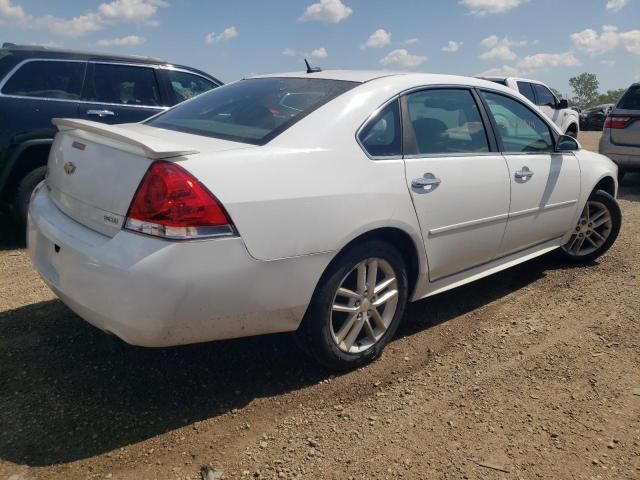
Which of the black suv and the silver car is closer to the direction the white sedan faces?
the silver car

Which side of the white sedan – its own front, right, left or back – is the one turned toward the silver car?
front

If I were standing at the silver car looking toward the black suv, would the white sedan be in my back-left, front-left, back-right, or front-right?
front-left

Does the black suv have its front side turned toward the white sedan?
no

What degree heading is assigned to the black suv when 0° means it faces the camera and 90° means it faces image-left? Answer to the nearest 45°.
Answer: approximately 270°

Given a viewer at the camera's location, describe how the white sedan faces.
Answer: facing away from the viewer and to the right of the viewer

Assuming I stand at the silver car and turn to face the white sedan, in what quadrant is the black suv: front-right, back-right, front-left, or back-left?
front-right

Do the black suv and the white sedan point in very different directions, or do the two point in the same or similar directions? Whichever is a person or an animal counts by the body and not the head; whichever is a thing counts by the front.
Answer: same or similar directions

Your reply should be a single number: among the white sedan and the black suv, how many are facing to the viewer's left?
0

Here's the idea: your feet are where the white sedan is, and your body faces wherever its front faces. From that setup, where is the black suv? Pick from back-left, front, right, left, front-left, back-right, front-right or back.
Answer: left

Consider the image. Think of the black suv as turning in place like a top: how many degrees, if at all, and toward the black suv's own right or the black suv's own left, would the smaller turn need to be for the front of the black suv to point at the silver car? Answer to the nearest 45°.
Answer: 0° — it already faces it
